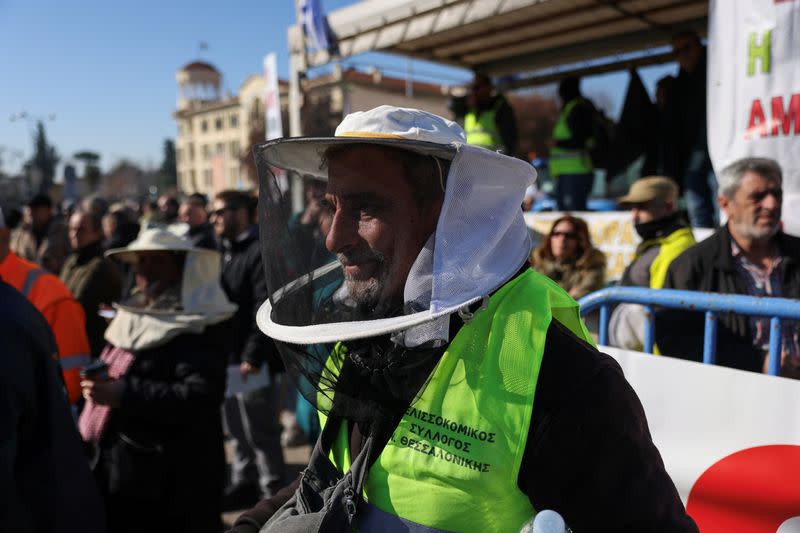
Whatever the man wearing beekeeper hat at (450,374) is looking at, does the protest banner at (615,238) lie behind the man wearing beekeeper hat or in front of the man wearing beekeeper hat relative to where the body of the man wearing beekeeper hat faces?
behind

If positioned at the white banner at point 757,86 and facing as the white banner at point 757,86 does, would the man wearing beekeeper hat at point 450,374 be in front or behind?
in front

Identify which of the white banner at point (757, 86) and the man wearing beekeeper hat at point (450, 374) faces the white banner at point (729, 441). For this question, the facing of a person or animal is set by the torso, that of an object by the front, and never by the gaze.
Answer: the white banner at point (757, 86)

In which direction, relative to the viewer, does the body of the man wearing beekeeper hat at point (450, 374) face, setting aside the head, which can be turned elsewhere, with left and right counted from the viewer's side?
facing the viewer and to the left of the viewer

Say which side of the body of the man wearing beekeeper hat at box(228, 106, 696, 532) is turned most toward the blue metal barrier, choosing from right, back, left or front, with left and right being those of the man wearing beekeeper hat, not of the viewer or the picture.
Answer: back

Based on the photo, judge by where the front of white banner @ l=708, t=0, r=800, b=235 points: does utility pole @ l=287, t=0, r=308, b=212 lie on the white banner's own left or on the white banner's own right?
on the white banner's own right

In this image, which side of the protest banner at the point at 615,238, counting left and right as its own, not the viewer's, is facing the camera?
front

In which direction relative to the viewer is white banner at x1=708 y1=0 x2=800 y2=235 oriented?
toward the camera

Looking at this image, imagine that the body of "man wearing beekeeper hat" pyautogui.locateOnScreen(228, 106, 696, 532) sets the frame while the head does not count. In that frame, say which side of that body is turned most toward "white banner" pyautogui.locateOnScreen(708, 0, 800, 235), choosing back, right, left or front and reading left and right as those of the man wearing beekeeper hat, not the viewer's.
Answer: back

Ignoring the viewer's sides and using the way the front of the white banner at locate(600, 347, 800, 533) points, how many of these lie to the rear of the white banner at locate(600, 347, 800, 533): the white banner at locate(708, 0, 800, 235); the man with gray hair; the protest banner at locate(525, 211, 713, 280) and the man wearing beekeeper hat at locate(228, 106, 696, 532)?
3

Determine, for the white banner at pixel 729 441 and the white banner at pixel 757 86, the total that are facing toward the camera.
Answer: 2

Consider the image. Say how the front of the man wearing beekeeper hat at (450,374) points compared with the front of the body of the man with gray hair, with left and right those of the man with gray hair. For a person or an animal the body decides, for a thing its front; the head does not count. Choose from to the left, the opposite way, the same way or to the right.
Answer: to the right

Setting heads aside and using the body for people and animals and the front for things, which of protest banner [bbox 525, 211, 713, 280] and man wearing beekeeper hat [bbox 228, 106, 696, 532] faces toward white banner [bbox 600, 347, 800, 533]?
the protest banner
